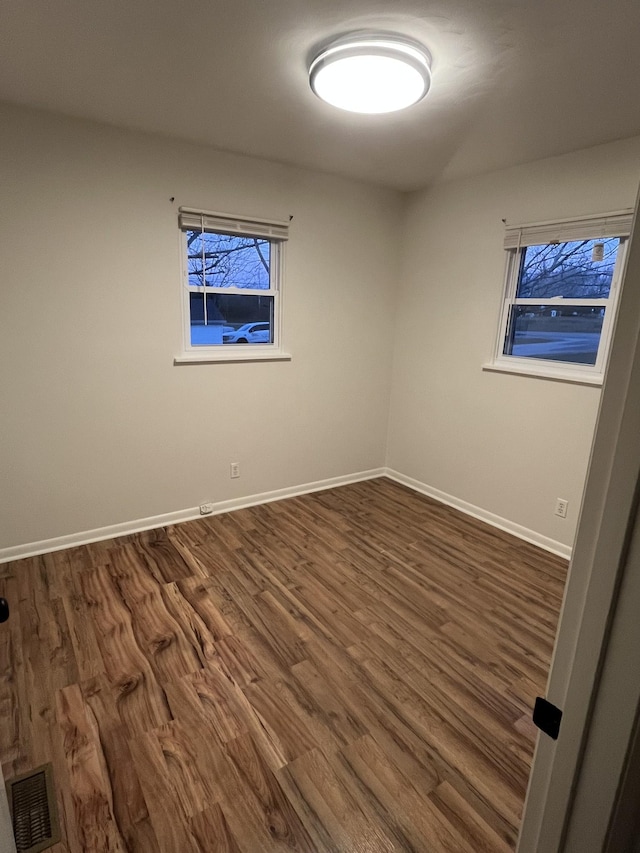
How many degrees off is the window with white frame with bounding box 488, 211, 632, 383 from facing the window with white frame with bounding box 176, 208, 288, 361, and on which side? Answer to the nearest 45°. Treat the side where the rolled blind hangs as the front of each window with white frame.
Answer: approximately 45° to its right

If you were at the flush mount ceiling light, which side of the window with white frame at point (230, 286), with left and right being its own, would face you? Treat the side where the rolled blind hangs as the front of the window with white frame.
front

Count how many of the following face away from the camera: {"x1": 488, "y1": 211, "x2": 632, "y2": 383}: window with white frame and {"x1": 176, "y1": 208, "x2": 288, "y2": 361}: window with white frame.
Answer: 0

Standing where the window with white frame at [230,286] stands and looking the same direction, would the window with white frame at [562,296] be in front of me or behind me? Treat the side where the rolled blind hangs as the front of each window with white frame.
in front

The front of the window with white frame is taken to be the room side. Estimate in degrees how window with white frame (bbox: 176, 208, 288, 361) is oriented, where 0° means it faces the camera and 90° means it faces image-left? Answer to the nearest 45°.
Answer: approximately 315°

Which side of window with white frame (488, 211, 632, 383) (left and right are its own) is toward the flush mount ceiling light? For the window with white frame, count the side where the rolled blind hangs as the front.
front

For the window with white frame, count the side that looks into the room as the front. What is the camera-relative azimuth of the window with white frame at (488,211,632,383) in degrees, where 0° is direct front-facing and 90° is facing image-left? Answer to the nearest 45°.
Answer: approximately 45°
